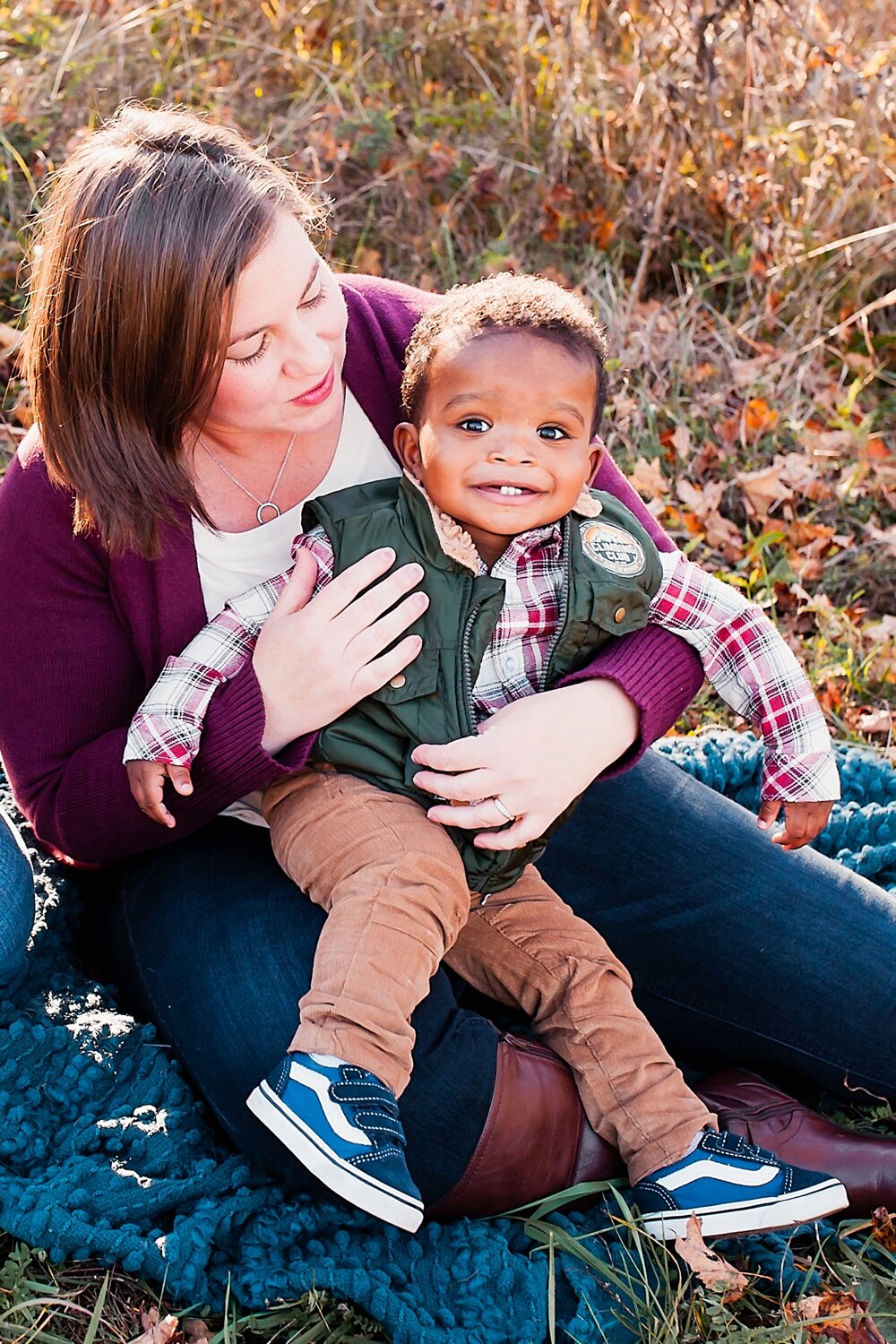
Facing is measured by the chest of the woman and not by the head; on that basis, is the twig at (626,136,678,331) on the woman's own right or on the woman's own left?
on the woman's own left

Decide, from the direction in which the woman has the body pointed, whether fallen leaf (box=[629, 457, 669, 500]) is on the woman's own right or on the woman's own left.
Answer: on the woman's own left

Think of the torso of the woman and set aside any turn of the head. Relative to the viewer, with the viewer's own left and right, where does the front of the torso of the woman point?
facing the viewer and to the right of the viewer

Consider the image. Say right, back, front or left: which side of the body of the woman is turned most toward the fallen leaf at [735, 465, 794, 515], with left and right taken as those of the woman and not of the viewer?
left

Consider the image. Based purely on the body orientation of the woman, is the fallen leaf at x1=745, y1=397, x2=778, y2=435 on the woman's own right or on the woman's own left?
on the woman's own left

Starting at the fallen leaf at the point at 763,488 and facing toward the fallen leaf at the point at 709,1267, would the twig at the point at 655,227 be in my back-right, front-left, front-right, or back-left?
back-right

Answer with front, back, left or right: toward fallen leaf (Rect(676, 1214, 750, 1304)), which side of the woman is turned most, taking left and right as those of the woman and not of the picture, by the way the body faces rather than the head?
front
